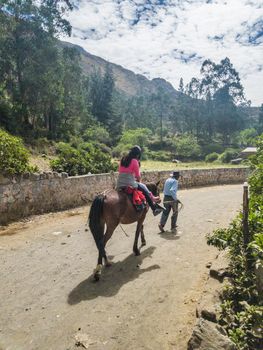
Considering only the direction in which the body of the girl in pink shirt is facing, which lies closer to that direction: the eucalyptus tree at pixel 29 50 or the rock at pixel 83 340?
the eucalyptus tree

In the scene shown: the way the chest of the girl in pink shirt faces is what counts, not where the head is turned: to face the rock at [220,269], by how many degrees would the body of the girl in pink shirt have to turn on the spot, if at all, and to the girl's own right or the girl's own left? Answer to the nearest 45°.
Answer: approximately 90° to the girl's own right

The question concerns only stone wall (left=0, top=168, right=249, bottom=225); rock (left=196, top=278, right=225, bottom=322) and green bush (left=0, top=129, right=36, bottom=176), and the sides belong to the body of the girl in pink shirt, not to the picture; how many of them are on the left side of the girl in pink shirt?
2

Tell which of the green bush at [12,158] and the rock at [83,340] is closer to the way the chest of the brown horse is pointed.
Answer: the green bush

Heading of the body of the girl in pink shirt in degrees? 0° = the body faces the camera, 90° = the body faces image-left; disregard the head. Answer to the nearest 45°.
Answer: approximately 225°

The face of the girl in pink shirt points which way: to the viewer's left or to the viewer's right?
to the viewer's right

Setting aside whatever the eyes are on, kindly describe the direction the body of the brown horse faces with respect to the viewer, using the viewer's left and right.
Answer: facing away from the viewer and to the right of the viewer

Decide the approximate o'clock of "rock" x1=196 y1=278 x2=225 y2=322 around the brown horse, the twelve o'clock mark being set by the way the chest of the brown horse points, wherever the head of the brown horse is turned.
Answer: The rock is roughly at 3 o'clock from the brown horse.

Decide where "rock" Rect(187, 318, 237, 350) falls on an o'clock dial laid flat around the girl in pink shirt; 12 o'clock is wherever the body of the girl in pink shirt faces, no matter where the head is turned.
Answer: The rock is roughly at 4 o'clock from the girl in pink shirt.

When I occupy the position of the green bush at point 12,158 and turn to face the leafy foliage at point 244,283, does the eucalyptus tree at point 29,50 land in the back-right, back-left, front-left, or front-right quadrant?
back-left

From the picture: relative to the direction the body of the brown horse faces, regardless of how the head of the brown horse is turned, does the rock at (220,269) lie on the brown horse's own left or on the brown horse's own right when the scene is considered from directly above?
on the brown horse's own right

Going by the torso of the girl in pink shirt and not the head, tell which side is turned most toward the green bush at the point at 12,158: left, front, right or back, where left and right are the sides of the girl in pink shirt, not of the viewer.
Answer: left

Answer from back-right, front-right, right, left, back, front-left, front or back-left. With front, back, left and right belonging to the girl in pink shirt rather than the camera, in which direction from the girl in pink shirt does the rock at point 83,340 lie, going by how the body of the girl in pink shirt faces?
back-right

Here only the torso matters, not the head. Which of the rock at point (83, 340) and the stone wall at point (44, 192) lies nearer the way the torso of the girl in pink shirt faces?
the stone wall
